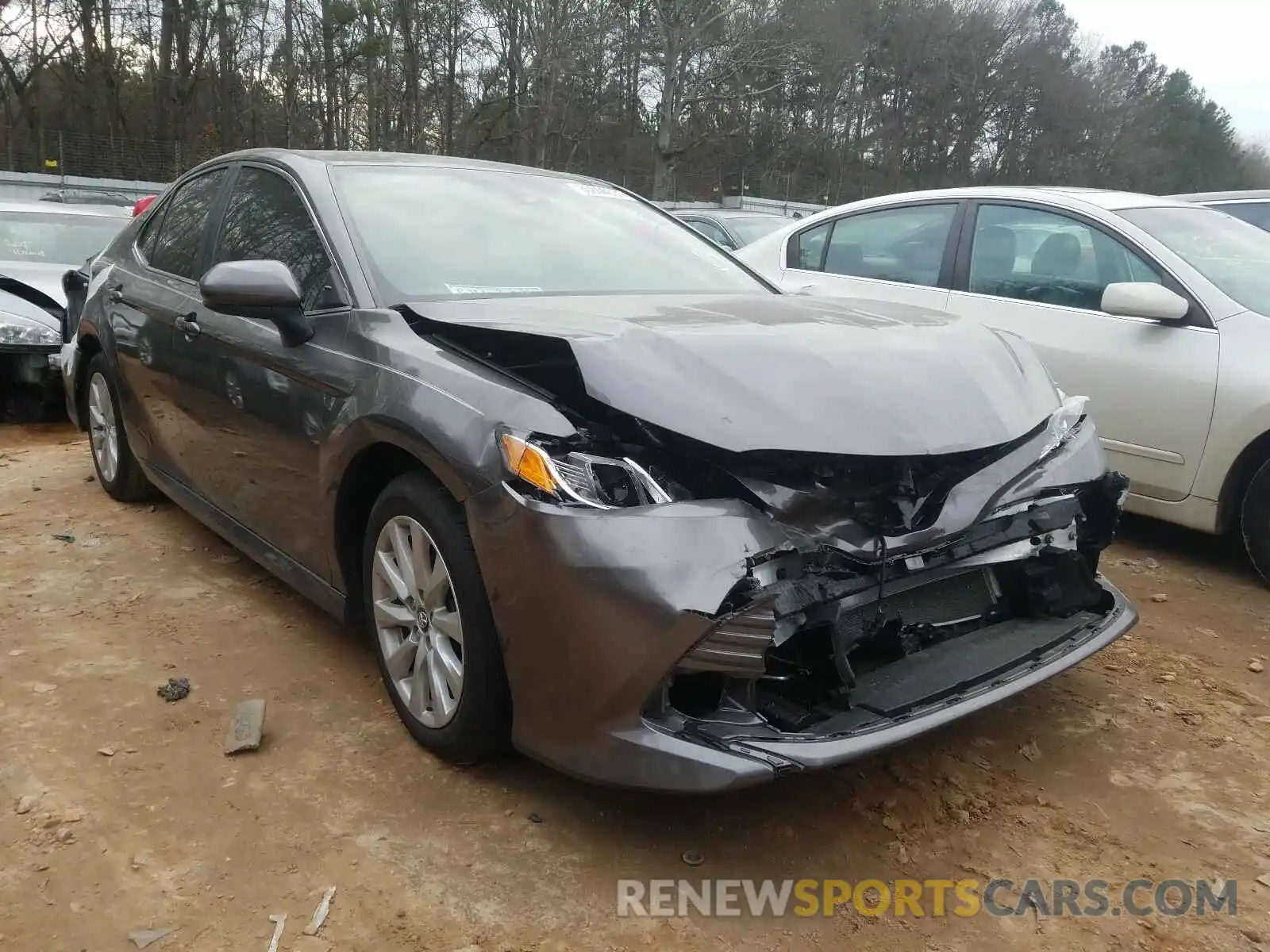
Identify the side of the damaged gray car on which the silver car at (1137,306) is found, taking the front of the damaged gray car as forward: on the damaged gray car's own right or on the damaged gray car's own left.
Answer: on the damaged gray car's own left

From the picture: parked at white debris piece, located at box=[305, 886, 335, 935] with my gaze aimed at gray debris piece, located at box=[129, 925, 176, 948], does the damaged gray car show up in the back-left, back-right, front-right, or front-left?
back-right

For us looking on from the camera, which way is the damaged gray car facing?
facing the viewer and to the right of the viewer

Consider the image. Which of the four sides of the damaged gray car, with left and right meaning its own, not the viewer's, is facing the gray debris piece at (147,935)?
right

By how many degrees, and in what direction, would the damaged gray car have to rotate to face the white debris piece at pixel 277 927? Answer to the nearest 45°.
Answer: approximately 90° to its right

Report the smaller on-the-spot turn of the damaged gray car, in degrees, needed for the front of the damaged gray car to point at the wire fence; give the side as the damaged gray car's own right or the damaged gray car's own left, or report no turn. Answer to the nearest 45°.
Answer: approximately 180°

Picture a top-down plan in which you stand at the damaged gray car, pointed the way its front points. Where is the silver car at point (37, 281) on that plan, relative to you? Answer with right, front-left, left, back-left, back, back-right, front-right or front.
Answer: back
